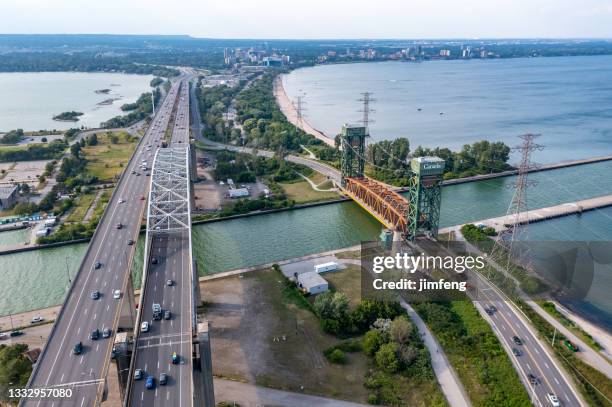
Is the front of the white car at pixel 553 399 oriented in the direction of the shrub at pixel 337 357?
no

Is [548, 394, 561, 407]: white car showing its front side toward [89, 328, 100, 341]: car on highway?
no

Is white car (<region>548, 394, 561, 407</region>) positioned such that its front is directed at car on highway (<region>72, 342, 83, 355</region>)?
no

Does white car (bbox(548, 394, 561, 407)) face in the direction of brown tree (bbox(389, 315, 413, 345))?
no
